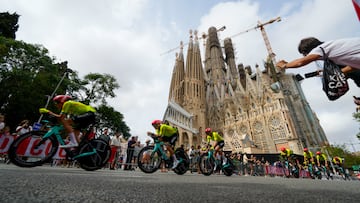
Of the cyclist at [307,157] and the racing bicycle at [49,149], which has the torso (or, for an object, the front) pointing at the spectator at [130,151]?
the cyclist

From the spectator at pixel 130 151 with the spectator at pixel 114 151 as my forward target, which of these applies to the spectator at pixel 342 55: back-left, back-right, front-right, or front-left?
back-left

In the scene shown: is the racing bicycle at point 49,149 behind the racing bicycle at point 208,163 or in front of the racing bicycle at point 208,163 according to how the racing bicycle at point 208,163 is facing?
in front

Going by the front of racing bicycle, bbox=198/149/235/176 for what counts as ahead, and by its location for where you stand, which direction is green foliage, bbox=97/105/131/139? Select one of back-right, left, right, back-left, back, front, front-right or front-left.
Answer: right

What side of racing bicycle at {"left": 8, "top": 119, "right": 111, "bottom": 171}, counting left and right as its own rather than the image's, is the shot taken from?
left

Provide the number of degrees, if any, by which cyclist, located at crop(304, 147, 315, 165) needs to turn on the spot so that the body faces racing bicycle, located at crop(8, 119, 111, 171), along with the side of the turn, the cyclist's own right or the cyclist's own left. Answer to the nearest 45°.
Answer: approximately 45° to the cyclist's own left

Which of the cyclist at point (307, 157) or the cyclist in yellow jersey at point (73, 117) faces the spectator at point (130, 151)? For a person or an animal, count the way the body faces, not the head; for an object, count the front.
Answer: the cyclist

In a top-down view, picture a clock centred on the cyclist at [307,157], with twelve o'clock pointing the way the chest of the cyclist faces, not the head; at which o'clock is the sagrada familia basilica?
The sagrada familia basilica is roughly at 4 o'clock from the cyclist.

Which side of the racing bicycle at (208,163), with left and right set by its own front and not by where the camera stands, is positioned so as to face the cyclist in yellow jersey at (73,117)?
front

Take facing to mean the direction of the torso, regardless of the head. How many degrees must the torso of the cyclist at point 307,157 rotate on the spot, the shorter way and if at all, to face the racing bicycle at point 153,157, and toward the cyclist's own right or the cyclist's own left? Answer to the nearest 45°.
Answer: approximately 45° to the cyclist's own left

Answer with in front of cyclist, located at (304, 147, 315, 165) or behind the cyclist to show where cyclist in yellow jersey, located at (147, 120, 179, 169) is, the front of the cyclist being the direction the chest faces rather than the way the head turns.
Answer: in front

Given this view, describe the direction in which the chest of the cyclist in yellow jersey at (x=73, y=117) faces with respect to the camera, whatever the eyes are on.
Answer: to the viewer's left

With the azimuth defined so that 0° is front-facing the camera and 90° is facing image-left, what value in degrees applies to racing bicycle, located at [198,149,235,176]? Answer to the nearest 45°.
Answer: approximately 45°

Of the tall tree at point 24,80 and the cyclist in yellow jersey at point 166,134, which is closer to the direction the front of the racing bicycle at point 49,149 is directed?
the tall tree

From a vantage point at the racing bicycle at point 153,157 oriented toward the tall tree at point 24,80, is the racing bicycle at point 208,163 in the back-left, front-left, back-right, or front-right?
back-right
